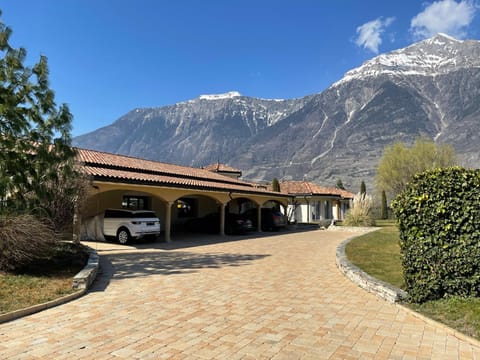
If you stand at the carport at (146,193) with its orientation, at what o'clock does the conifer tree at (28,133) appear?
The conifer tree is roughly at 2 o'clock from the carport.

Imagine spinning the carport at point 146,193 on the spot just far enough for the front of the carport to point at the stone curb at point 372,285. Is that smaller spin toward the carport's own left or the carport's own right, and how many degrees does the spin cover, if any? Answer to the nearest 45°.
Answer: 0° — it already faces it

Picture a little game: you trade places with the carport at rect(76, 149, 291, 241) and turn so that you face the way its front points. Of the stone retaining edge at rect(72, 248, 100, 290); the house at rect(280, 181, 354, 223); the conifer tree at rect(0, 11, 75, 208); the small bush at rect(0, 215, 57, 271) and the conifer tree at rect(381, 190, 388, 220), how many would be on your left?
2

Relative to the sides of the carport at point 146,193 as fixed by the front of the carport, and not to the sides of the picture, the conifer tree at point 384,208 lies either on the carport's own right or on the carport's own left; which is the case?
on the carport's own left

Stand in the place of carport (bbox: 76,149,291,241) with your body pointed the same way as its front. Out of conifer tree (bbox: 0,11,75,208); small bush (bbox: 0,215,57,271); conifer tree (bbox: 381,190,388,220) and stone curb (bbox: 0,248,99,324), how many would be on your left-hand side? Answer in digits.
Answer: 1

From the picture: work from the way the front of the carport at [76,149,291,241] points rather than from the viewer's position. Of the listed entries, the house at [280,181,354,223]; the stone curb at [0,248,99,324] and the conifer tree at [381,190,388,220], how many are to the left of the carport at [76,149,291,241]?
2

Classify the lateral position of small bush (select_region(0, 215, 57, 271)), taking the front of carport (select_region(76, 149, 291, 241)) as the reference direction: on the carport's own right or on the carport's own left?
on the carport's own right

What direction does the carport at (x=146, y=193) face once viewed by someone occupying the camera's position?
facing the viewer and to the right of the viewer
